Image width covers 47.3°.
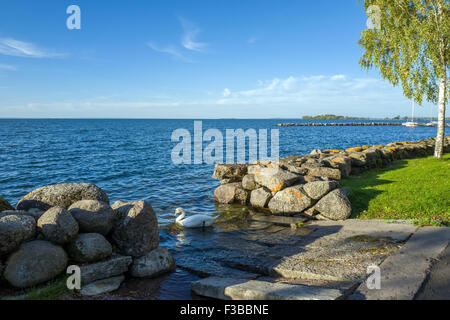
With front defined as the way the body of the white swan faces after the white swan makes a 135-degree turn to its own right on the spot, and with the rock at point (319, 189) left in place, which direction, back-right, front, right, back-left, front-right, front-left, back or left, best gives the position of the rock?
front-right

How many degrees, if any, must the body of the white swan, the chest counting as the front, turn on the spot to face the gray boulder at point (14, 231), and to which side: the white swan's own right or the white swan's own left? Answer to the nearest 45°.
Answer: approximately 45° to the white swan's own left

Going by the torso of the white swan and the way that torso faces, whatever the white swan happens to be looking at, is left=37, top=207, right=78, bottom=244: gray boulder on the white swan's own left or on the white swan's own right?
on the white swan's own left

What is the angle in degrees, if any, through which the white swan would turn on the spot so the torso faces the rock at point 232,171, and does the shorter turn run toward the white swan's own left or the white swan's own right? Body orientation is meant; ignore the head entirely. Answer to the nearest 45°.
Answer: approximately 90° to the white swan's own right

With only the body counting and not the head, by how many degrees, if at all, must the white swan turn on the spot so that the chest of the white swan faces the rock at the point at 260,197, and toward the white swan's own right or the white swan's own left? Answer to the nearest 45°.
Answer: approximately 135° to the white swan's own right

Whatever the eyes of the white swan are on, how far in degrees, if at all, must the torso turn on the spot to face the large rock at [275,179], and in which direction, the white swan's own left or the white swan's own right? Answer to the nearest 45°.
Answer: approximately 135° to the white swan's own right

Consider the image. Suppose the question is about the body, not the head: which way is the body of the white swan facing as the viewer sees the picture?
to the viewer's left
